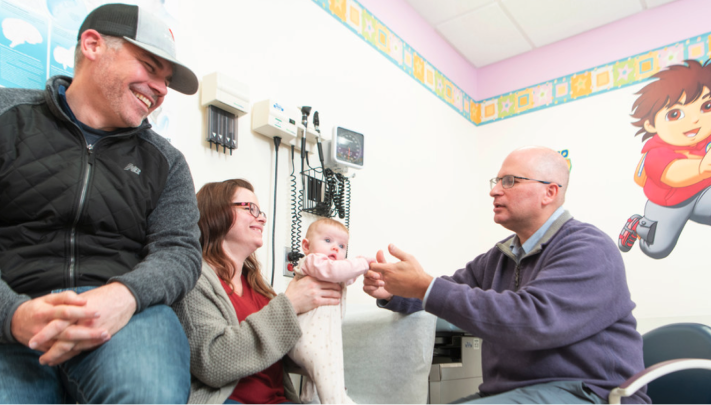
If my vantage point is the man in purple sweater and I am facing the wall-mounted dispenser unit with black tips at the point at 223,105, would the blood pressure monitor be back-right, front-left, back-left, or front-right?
front-right

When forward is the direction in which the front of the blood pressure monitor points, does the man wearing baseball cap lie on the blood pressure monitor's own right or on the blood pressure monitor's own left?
on the blood pressure monitor's own right

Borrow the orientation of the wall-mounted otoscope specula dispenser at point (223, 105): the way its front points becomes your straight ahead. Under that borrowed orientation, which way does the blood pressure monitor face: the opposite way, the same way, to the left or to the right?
the same way

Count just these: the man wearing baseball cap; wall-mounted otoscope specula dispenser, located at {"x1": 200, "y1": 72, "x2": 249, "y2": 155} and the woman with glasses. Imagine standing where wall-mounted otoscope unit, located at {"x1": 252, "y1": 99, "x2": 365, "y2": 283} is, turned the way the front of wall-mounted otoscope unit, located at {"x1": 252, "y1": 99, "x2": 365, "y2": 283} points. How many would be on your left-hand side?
0

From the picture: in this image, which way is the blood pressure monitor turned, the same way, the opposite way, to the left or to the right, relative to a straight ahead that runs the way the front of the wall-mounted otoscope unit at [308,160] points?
the same way

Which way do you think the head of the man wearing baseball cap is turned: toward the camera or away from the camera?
toward the camera

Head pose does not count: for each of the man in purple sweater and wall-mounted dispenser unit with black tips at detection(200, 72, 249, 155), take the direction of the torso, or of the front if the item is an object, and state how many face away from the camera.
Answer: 0

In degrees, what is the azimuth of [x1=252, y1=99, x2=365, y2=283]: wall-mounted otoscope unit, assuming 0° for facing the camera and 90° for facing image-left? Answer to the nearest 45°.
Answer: approximately 315°

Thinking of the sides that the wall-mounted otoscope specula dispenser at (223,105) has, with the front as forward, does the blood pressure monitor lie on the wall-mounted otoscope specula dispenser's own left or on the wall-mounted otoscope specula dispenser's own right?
on the wall-mounted otoscope specula dispenser's own left

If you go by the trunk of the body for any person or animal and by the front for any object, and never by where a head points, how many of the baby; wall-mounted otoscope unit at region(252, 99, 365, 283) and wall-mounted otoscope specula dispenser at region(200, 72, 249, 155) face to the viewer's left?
0

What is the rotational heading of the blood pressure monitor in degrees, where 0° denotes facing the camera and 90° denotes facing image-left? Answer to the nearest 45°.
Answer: approximately 315°

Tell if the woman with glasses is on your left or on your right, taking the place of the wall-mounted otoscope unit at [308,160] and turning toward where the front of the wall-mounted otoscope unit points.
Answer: on your right

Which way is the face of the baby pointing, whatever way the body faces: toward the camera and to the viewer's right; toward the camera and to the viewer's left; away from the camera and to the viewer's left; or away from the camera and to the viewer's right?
toward the camera and to the viewer's right

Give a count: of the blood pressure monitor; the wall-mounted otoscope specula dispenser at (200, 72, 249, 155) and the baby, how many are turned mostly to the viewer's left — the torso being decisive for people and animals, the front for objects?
0

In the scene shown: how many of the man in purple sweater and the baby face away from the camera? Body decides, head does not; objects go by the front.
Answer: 0

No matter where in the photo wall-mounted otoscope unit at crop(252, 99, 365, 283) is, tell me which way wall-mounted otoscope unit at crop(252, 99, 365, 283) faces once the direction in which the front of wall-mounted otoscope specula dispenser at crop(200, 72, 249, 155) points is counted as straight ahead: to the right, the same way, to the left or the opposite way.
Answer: the same way

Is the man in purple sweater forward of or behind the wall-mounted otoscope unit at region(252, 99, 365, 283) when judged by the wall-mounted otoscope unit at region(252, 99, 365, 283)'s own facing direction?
forward
